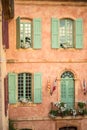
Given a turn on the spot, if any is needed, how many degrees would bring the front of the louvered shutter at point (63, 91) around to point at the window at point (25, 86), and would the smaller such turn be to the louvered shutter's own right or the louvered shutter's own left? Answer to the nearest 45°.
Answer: approximately 90° to the louvered shutter's own right

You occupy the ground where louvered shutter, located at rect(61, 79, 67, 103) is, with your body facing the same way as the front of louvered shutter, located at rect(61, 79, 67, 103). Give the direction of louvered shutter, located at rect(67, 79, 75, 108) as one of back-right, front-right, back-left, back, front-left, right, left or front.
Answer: left

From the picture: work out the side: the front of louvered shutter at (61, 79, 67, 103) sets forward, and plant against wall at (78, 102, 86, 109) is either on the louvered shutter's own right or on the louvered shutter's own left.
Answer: on the louvered shutter's own left

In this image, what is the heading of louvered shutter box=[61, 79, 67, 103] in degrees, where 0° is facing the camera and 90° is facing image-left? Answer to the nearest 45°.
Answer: approximately 0°

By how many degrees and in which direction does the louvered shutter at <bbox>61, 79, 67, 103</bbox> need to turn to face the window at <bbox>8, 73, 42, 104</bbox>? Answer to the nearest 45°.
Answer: approximately 90° to its right
